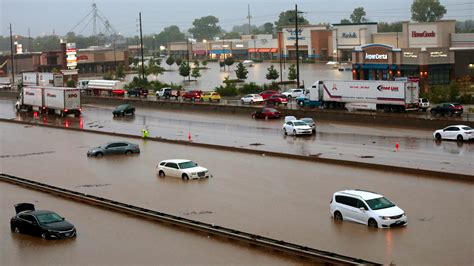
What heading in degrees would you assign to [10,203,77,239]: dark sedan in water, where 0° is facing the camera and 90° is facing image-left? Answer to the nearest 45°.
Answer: approximately 315°

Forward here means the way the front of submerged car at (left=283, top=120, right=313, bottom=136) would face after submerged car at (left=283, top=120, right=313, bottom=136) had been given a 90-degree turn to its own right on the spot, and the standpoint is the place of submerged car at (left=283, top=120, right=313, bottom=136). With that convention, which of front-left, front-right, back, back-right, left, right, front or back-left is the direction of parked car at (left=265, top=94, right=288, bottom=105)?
back-right

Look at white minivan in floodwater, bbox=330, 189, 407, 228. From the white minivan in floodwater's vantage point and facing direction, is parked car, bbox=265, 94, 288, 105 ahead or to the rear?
to the rear

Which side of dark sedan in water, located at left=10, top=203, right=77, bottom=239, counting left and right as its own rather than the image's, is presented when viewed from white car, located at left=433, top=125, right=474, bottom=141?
left

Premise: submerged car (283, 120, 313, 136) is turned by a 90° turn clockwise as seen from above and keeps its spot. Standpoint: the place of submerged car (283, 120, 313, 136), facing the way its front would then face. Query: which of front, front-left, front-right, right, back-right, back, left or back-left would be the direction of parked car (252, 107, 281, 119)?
back-right

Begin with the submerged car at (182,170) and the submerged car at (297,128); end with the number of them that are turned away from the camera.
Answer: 0

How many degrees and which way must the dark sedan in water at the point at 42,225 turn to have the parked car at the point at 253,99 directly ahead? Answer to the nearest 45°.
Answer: approximately 90° to its left

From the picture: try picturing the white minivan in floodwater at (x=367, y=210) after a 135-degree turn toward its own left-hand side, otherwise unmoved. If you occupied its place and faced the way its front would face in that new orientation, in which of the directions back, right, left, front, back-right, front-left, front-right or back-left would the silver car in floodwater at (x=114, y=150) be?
front-left

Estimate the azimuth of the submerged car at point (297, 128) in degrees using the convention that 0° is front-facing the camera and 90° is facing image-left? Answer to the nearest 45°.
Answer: approximately 315°

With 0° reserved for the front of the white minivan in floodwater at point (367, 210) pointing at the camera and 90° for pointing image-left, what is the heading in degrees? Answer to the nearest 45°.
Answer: approximately 315°
